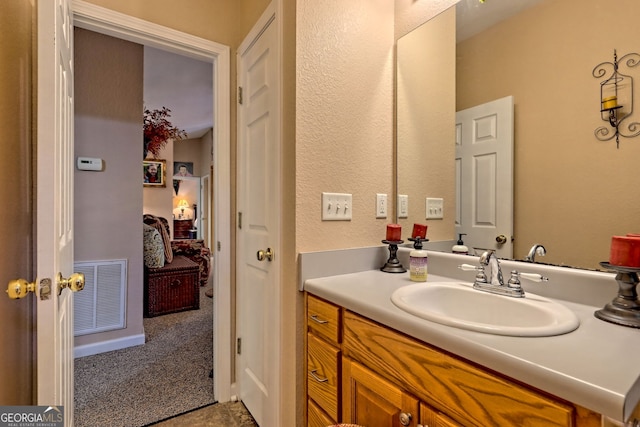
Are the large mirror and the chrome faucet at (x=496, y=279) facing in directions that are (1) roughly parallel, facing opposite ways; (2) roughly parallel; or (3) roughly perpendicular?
roughly parallel

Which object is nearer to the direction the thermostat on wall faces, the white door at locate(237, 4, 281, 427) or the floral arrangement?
the white door

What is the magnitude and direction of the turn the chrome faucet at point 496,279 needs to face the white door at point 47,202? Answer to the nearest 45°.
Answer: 0° — it already faces it

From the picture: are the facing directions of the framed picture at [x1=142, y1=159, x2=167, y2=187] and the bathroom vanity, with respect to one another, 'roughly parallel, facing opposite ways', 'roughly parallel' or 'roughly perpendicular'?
roughly perpendicular

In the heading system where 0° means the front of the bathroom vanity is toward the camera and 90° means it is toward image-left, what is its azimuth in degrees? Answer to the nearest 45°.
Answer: approximately 45°

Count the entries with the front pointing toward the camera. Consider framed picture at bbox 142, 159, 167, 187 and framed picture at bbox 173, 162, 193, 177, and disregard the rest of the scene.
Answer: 2

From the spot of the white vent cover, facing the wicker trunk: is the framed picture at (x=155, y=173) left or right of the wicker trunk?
left

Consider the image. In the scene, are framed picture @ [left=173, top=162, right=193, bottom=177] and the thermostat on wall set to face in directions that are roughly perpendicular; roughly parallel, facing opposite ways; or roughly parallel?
roughly parallel

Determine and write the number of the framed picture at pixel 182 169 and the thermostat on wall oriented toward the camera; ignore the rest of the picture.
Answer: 2

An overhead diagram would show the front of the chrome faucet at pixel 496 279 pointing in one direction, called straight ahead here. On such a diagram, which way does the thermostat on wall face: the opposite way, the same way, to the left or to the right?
to the left

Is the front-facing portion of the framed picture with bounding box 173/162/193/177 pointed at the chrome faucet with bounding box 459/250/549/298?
yes

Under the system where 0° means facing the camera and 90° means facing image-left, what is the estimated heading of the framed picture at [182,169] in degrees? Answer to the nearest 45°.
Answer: approximately 0°

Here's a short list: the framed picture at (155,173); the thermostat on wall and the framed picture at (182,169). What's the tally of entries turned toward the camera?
3

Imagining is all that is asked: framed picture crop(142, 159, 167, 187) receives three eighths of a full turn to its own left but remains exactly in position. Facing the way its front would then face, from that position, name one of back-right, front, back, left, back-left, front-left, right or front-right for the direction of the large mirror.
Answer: back-right

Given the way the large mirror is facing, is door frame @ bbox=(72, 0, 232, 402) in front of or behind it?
in front

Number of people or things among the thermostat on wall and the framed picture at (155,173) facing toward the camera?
2

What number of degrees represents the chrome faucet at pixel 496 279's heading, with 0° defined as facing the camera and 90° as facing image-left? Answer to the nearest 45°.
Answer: approximately 45°

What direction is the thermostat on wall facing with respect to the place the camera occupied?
facing the viewer
